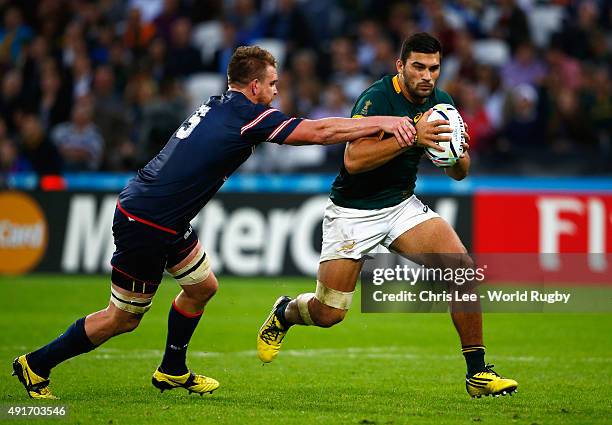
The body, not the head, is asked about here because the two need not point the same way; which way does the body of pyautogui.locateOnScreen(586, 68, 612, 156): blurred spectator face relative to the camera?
toward the camera

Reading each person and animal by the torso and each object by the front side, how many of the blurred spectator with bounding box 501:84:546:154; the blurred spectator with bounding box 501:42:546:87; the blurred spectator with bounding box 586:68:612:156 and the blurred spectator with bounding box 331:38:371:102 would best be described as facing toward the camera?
4

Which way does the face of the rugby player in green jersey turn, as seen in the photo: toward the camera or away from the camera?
toward the camera

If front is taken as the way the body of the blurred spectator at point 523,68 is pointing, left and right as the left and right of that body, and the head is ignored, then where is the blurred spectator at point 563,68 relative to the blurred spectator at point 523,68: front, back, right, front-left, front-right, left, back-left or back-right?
left

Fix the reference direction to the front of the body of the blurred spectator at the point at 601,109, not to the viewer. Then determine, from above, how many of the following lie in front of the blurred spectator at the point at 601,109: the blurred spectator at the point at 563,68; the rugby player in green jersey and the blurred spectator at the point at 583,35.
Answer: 1

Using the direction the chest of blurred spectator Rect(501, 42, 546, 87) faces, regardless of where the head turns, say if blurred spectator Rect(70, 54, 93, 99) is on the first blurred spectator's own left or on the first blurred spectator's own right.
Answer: on the first blurred spectator's own right

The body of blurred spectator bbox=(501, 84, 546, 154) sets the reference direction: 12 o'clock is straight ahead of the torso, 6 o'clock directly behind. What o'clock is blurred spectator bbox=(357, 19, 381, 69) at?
blurred spectator bbox=(357, 19, 381, 69) is roughly at 4 o'clock from blurred spectator bbox=(501, 84, 546, 154).

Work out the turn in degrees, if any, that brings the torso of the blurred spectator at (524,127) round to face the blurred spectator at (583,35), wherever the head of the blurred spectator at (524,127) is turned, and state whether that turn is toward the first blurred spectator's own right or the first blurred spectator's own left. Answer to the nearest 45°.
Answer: approximately 135° to the first blurred spectator's own left

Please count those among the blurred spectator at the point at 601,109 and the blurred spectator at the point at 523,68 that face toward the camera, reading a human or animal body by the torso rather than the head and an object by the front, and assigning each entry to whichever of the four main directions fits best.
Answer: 2

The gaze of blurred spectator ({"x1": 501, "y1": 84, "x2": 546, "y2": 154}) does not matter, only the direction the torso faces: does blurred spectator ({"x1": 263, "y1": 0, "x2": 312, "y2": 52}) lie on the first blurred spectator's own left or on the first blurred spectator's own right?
on the first blurred spectator's own right

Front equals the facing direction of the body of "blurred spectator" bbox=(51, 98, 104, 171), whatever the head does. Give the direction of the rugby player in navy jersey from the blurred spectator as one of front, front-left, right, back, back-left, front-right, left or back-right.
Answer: front

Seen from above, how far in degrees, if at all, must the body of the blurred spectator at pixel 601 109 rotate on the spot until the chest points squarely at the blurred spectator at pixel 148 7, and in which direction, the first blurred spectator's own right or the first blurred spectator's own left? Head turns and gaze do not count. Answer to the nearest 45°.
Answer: approximately 90° to the first blurred spectator's own right

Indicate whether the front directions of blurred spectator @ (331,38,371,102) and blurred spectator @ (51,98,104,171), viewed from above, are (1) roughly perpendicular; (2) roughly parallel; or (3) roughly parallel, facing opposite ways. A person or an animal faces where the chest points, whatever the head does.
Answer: roughly parallel

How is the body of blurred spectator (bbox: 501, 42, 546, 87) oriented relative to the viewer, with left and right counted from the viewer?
facing the viewer

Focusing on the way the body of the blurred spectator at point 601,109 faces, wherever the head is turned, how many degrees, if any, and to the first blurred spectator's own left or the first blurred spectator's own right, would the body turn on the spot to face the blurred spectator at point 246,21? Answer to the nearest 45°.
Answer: approximately 90° to the first blurred spectator's own right
